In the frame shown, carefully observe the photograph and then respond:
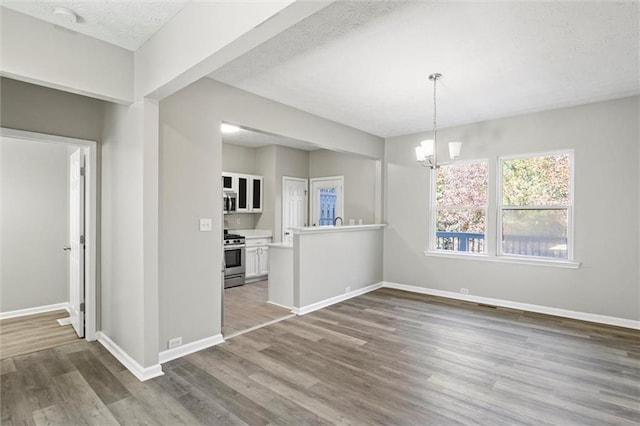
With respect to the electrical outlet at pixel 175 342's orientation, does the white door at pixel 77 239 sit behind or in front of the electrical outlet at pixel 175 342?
behind

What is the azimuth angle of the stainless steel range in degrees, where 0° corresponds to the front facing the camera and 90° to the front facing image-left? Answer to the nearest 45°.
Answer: approximately 315°

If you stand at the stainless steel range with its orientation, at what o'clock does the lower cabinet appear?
The lower cabinet is roughly at 9 o'clock from the stainless steel range.

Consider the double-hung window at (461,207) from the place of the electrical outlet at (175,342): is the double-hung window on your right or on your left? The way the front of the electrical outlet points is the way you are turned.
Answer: on your left

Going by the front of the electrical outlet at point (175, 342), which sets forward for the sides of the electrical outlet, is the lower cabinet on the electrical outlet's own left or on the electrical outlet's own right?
on the electrical outlet's own left

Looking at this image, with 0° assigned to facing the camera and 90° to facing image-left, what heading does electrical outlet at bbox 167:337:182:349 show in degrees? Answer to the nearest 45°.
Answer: approximately 315°
